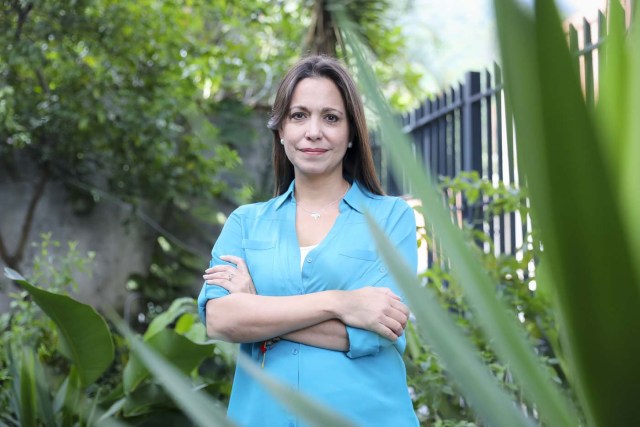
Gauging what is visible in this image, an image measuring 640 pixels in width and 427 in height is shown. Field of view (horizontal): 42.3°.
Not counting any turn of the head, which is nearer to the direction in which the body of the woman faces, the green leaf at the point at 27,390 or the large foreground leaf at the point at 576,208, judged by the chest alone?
the large foreground leaf

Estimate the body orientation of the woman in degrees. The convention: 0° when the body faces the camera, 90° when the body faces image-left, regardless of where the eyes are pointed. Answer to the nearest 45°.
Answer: approximately 0°

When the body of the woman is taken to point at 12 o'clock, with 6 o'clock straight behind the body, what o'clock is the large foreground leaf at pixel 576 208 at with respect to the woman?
The large foreground leaf is roughly at 12 o'clock from the woman.

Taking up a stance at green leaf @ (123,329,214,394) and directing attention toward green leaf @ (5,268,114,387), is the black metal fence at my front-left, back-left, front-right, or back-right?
back-right

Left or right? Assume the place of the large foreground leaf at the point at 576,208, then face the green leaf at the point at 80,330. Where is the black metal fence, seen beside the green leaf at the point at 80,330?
right

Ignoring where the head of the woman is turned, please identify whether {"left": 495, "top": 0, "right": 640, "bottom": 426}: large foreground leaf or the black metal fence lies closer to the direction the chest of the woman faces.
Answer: the large foreground leaf

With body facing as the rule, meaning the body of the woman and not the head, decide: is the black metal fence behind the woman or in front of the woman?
behind
